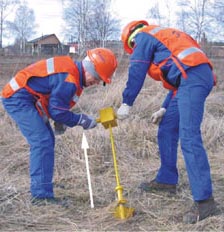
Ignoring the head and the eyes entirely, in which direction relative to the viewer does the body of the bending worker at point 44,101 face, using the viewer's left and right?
facing to the right of the viewer

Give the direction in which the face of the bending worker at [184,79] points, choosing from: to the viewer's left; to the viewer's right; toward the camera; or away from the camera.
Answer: to the viewer's left

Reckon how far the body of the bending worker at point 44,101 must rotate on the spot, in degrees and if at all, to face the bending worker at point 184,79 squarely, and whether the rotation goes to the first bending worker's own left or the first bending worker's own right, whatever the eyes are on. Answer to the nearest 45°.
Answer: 0° — they already face them
